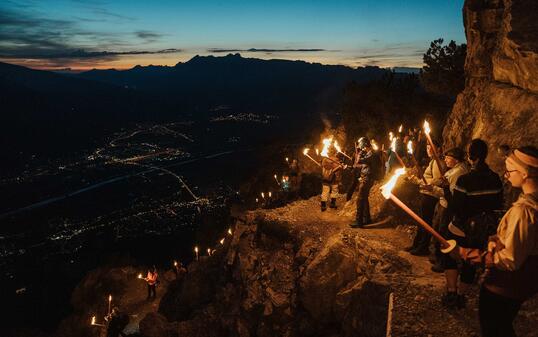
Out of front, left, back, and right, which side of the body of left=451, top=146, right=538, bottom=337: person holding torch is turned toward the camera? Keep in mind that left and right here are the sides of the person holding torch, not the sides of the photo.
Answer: left

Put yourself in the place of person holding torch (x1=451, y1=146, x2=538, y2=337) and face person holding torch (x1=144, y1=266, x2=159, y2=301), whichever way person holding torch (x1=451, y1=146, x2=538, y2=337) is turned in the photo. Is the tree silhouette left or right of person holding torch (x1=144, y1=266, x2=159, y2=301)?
right

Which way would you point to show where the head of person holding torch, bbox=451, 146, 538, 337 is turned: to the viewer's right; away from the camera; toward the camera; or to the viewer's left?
to the viewer's left

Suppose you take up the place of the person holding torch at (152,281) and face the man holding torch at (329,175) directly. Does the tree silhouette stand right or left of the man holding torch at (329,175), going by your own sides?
left

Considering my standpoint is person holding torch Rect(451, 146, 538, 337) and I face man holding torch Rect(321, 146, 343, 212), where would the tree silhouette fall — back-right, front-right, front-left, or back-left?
front-right

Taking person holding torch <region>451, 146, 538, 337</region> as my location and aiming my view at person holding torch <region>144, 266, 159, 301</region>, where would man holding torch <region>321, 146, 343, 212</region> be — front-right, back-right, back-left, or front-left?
front-right

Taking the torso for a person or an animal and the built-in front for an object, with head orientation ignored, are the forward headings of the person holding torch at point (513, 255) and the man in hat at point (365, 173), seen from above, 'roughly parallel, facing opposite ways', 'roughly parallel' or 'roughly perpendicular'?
roughly parallel

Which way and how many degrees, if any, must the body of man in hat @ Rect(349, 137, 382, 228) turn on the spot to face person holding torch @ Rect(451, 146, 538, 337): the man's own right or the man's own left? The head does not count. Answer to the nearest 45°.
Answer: approximately 90° to the man's own left

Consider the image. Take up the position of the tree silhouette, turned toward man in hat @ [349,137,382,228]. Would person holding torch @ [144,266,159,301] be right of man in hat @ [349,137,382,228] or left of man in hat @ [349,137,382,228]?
right

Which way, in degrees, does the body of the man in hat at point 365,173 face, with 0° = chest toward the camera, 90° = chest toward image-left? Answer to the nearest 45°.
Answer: approximately 90°
